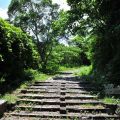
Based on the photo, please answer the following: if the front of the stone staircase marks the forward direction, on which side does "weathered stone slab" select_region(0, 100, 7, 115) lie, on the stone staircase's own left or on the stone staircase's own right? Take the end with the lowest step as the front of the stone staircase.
on the stone staircase's own right

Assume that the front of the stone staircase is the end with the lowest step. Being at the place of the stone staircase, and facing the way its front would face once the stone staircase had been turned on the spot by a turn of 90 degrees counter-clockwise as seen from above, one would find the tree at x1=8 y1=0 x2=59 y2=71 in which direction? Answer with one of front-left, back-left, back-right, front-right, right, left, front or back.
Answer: left

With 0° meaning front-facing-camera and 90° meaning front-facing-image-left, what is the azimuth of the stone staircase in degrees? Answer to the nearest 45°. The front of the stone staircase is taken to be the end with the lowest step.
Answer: approximately 0°

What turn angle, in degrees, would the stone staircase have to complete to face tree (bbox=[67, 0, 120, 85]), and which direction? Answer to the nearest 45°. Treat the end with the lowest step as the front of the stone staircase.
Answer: approximately 135° to its left
